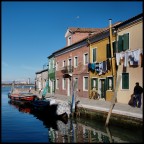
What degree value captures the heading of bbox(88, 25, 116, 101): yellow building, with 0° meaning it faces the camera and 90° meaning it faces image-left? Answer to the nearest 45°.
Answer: approximately 45°

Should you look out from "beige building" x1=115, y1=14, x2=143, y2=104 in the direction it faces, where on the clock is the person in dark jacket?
The person in dark jacket is roughly at 10 o'clock from the beige building.

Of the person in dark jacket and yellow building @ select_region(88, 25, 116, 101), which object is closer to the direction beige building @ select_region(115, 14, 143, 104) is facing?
the person in dark jacket

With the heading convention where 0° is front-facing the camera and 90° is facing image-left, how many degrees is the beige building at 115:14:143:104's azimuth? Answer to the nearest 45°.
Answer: approximately 45°

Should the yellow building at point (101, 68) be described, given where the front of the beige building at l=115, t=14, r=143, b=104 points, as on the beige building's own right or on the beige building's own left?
on the beige building's own right
